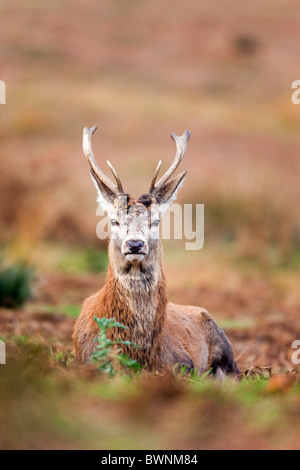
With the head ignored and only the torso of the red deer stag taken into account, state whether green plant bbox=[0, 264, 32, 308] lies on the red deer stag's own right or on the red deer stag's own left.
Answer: on the red deer stag's own right

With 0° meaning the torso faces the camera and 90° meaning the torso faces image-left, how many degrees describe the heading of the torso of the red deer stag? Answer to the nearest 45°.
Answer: approximately 45°
